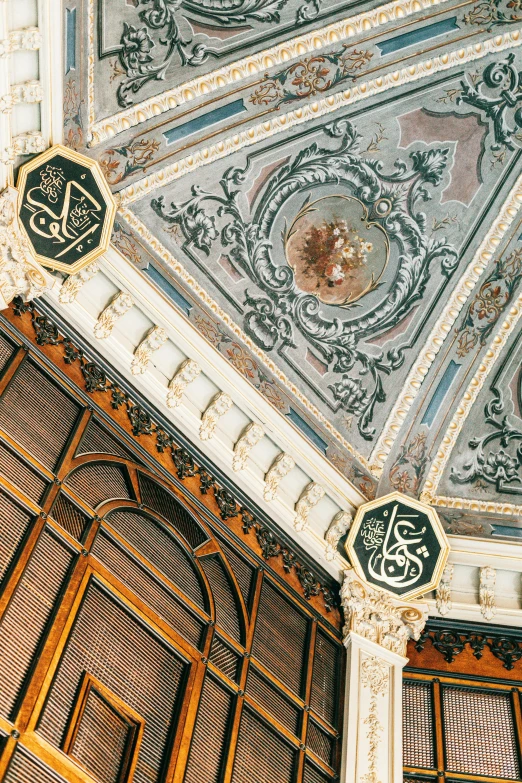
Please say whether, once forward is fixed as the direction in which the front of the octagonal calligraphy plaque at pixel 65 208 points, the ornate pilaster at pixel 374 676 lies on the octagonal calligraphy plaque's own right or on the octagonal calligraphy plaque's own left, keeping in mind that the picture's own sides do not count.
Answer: on the octagonal calligraphy plaque's own left

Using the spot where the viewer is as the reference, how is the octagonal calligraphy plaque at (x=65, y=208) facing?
facing the viewer and to the right of the viewer

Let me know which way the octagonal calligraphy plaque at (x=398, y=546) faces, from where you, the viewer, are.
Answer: facing the viewer

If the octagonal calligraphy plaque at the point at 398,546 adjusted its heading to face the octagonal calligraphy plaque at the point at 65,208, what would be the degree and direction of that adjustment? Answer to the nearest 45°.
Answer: approximately 45° to its right

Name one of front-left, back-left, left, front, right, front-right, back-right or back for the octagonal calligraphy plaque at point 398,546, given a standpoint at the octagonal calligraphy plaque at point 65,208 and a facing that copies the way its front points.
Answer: front-left
